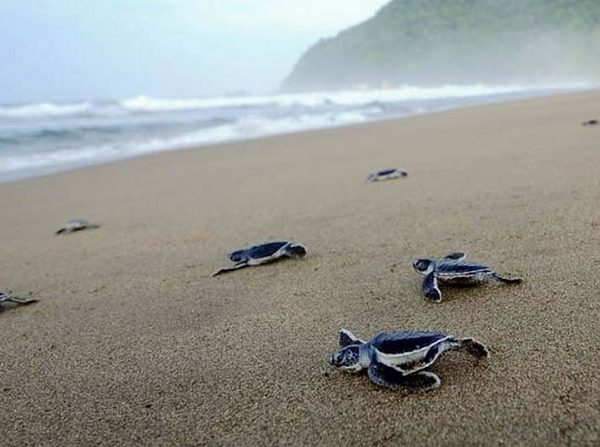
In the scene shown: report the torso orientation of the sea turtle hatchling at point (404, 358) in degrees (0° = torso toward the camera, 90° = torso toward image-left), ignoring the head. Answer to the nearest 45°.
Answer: approximately 90°

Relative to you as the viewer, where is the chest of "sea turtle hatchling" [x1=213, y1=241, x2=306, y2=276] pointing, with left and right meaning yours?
facing to the left of the viewer

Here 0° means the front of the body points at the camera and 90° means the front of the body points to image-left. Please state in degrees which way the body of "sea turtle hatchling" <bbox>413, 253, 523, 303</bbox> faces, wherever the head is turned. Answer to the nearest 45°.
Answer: approximately 90°

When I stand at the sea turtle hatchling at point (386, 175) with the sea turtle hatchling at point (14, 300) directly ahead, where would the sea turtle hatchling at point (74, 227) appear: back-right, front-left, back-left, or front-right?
front-right

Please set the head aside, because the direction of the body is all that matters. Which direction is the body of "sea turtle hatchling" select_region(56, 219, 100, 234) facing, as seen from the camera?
to the viewer's left

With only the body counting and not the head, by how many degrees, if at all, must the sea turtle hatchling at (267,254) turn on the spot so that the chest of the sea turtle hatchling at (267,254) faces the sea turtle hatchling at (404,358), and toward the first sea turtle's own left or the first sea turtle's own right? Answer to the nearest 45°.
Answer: approximately 90° to the first sea turtle's own left

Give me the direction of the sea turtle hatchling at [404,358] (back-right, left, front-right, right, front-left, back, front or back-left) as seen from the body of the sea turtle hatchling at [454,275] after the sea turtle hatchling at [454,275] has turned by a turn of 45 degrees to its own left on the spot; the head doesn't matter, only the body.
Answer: front-left

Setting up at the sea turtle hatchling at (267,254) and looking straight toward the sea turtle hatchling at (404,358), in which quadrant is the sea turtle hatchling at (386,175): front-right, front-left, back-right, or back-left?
back-left

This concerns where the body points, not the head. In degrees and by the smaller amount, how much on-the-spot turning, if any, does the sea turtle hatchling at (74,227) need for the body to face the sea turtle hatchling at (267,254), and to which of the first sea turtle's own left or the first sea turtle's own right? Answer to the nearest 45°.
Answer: approximately 135° to the first sea turtle's own left

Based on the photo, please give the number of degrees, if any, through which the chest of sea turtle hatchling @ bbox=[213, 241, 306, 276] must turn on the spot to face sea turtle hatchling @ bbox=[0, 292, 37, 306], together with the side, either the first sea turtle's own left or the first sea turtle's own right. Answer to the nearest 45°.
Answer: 0° — it already faces it
